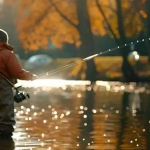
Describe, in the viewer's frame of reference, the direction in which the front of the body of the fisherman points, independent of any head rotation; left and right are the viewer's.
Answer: facing away from the viewer and to the right of the viewer

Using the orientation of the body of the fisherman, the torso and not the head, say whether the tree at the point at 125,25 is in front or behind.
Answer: in front

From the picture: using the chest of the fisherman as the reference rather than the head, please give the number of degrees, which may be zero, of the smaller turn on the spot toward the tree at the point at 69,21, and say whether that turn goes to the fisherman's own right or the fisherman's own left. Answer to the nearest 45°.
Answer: approximately 45° to the fisherman's own left
